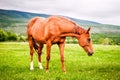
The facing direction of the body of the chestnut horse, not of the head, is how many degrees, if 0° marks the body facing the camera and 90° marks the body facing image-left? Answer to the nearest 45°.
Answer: approximately 315°
